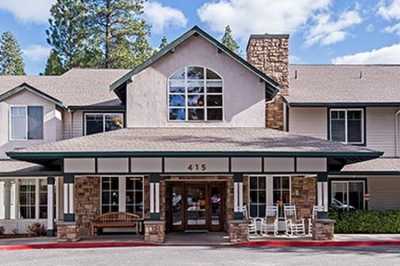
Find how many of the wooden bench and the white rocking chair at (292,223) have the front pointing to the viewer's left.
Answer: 0

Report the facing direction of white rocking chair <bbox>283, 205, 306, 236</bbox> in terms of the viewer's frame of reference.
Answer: facing the viewer and to the right of the viewer

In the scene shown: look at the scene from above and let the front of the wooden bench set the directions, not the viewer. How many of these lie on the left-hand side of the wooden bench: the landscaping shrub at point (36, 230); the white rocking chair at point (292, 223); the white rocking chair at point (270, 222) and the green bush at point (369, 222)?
3

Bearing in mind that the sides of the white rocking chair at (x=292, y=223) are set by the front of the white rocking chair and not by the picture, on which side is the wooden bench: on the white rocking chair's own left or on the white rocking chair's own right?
on the white rocking chair's own right

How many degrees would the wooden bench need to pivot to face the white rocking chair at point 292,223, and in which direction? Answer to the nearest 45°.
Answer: approximately 90° to its left

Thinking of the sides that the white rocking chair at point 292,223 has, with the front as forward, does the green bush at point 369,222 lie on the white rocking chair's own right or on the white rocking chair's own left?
on the white rocking chair's own left

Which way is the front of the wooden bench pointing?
toward the camera

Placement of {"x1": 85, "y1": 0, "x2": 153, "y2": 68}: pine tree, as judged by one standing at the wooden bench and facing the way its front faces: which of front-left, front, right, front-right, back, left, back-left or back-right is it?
back

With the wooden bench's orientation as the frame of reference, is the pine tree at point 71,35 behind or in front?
behind

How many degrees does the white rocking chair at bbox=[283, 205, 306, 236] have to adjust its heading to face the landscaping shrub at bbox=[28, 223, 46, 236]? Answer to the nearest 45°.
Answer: approximately 135° to its right

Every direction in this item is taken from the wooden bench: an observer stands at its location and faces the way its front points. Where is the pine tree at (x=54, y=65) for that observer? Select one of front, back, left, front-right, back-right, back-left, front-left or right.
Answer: back

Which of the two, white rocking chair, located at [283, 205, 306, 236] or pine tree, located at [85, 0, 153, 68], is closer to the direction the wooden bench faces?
the white rocking chair
